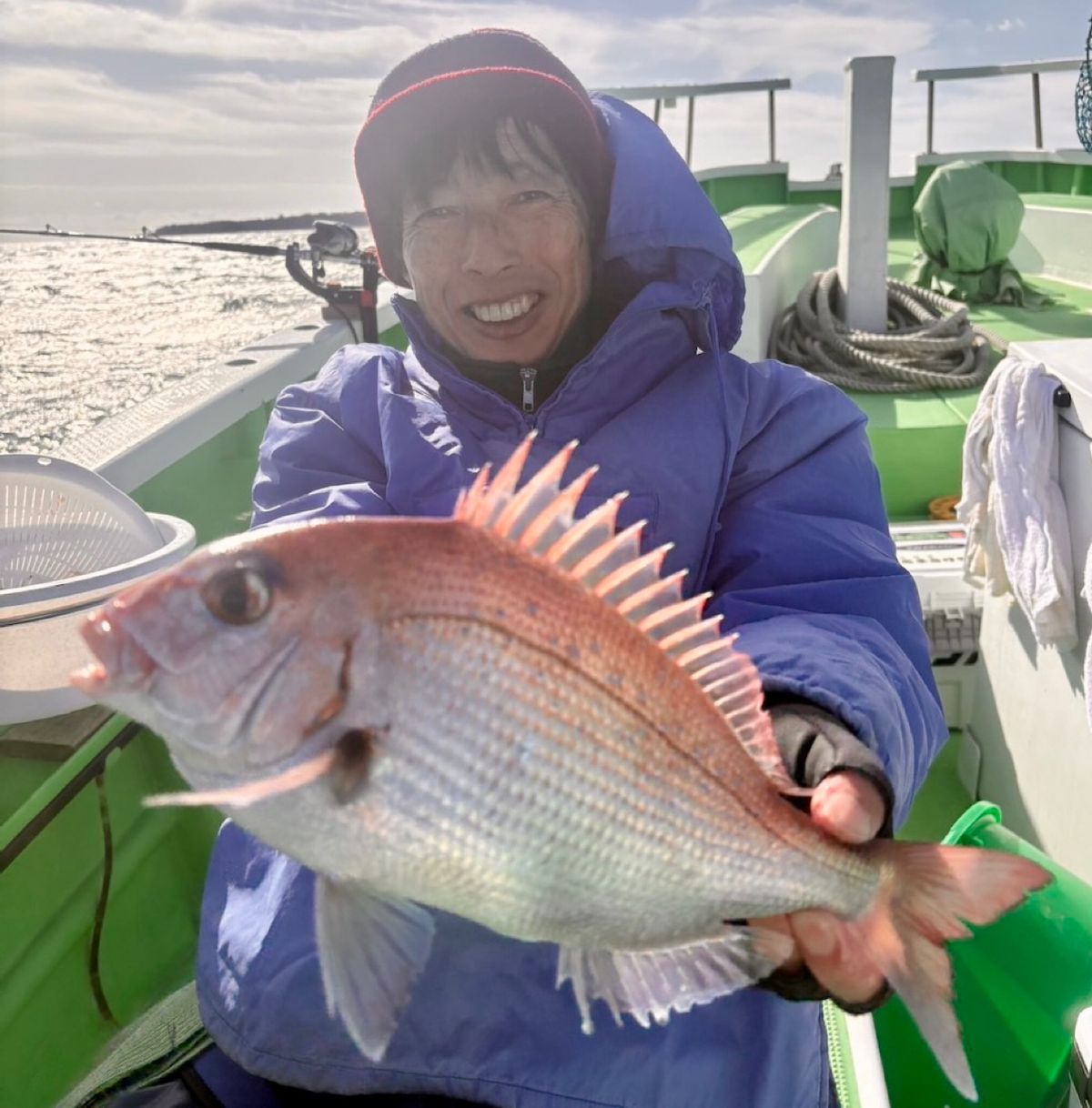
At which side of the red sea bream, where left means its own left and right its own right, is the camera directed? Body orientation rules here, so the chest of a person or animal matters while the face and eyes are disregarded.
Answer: left

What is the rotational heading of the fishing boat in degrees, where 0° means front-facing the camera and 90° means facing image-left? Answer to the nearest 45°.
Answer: approximately 180°

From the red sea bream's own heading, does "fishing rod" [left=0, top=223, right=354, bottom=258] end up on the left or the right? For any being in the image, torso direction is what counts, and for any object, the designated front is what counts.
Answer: on its right

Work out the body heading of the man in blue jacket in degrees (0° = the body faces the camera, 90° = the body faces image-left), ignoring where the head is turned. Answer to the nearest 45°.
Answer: approximately 0°

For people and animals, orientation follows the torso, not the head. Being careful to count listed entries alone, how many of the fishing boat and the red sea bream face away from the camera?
1

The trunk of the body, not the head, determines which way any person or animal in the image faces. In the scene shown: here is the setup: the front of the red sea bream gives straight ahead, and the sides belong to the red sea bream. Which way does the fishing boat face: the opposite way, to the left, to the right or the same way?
to the right
